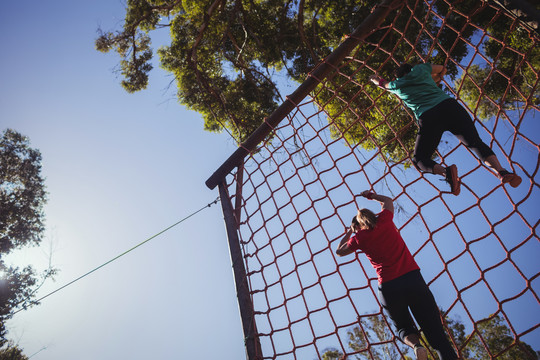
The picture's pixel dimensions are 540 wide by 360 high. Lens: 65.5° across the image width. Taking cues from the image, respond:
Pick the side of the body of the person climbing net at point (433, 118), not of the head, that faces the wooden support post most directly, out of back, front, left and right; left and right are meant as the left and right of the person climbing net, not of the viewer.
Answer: left

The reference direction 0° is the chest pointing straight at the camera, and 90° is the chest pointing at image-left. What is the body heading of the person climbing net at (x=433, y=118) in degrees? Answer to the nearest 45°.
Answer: approximately 180°

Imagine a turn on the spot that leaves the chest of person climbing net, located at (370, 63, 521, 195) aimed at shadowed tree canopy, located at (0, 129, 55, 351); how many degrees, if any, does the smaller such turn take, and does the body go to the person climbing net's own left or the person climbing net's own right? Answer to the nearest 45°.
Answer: approximately 90° to the person climbing net's own left
